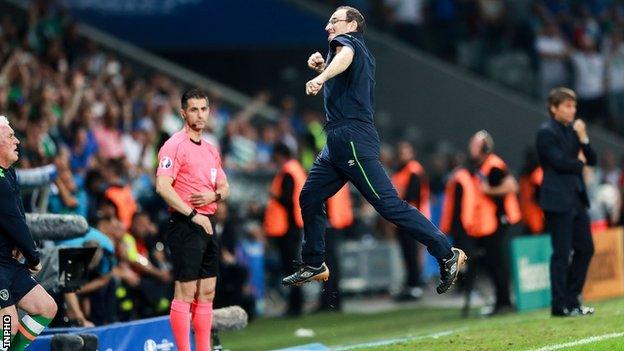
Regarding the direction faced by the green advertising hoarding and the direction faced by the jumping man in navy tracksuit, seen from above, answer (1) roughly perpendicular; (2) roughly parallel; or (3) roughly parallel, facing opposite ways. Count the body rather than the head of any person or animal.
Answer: roughly perpendicular

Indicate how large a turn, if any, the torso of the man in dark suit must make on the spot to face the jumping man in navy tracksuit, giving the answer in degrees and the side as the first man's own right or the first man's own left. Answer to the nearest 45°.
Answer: approximately 90° to the first man's own right

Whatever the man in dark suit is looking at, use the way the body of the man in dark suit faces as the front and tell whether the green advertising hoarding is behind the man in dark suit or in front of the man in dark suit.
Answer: behind

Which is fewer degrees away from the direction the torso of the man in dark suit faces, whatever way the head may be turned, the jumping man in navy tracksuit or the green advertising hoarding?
the jumping man in navy tracksuit

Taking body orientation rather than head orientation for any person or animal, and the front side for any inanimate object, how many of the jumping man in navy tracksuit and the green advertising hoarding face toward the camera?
1

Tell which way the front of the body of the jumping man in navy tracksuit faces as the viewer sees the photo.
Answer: to the viewer's left

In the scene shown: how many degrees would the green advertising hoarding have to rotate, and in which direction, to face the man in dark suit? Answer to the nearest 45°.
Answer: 0° — it already faces them

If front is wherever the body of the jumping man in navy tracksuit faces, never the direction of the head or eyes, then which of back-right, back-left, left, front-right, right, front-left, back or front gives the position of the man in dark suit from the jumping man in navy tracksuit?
back-right

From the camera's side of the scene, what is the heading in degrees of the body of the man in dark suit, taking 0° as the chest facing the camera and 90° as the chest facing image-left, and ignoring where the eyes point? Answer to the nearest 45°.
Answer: approximately 315°
